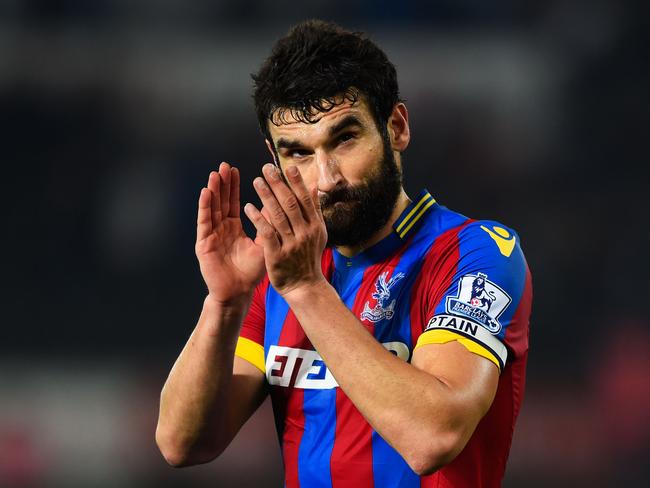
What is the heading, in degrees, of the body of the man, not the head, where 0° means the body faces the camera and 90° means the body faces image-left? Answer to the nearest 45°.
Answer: approximately 45°
